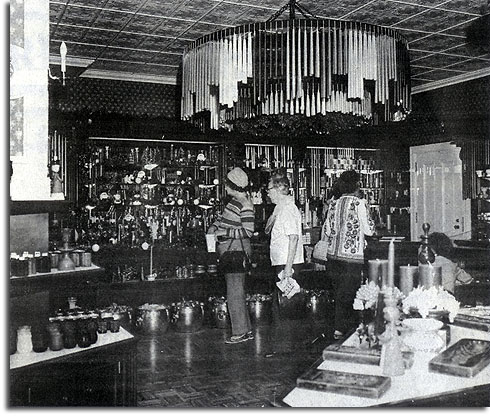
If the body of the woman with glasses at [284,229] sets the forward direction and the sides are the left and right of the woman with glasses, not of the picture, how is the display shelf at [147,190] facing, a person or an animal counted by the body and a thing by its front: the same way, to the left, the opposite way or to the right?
to the left

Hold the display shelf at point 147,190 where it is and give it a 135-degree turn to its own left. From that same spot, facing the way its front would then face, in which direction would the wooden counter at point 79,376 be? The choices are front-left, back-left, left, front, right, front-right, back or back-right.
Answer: back-right

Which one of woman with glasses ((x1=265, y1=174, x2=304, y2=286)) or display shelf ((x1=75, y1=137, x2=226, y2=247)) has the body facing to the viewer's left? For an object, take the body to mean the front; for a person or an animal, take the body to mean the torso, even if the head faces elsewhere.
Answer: the woman with glasses

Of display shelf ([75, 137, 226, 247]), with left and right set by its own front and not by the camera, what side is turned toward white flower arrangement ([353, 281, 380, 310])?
front

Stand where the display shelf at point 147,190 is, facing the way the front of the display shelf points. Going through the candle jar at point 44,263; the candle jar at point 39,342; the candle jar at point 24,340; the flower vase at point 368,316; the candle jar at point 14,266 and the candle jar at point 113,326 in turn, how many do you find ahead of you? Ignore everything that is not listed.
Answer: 6

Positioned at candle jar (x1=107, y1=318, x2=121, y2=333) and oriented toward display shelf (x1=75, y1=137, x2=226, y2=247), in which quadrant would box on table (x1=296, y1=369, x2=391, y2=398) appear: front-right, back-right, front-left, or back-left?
back-right

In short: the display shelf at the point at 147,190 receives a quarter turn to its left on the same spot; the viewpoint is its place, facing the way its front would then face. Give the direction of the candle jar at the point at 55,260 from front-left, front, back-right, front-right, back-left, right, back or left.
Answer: right

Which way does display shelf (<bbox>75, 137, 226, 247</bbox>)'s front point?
toward the camera

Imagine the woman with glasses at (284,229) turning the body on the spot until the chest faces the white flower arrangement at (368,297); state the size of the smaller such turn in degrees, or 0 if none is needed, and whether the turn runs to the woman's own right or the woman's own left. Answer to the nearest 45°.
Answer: approximately 90° to the woman's own left

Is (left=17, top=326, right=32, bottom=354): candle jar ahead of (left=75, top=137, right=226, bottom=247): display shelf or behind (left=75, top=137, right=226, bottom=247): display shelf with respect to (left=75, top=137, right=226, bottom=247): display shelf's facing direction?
ahead

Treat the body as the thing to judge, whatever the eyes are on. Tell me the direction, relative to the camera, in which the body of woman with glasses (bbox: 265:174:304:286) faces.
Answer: to the viewer's left

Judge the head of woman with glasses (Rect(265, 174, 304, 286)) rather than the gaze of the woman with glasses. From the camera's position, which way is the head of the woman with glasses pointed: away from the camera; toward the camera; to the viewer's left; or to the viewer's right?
to the viewer's left
